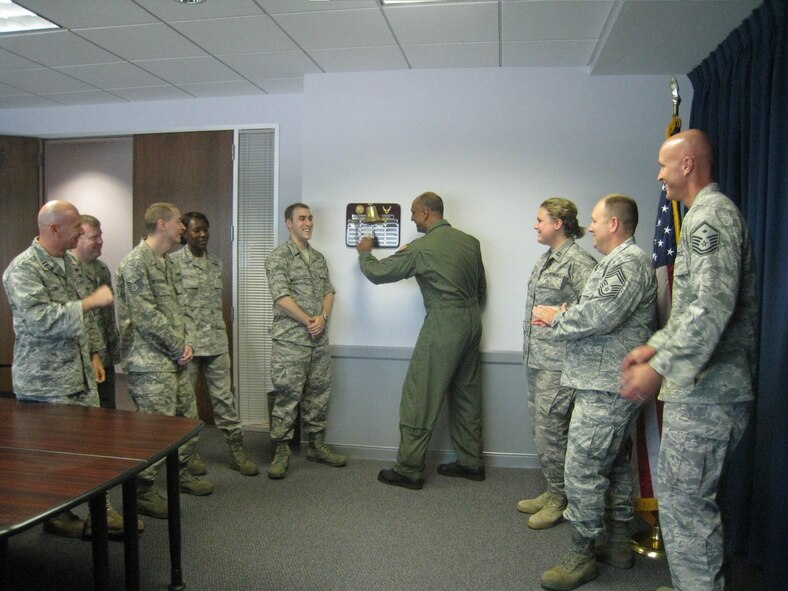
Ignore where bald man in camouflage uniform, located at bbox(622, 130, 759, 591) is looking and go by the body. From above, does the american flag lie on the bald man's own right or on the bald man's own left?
on the bald man's own right

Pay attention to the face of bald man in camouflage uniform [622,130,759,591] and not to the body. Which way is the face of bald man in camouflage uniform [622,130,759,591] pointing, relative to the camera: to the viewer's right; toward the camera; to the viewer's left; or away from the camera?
to the viewer's left

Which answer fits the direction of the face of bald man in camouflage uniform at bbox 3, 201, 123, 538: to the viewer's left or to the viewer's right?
to the viewer's right

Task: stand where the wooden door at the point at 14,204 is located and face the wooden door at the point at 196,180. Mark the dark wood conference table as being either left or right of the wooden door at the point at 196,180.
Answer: right

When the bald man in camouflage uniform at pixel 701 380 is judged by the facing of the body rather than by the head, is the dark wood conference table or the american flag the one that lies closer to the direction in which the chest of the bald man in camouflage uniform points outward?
the dark wood conference table

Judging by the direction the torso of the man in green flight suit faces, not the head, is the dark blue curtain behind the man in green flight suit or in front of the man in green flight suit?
behind

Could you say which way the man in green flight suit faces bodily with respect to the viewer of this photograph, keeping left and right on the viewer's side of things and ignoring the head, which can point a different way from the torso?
facing away from the viewer and to the left of the viewer

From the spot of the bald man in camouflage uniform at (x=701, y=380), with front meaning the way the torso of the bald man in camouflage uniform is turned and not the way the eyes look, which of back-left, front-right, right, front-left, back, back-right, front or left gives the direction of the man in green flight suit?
front-right

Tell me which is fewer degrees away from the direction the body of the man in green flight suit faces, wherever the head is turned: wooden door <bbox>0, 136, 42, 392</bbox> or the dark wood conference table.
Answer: the wooden door
